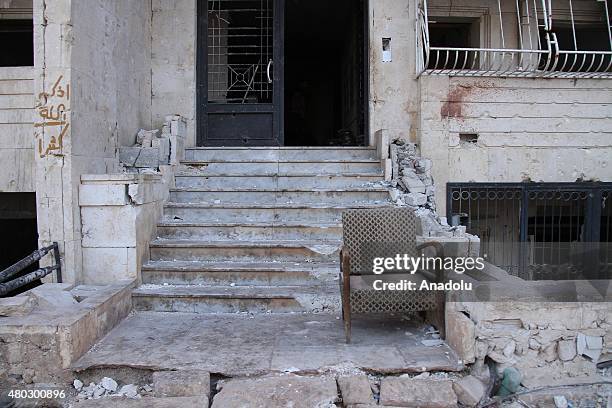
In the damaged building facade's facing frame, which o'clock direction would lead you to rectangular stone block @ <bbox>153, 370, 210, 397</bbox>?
The rectangular stone block is roughly at 12 o'clock from the damaged building facade.

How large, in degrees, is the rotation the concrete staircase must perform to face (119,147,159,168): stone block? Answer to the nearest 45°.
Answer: approximately 135° to its right

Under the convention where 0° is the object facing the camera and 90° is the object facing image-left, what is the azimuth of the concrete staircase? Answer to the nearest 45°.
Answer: approximately 0°

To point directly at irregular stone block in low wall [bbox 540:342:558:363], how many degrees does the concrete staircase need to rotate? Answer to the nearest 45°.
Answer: approximately 45° to its left

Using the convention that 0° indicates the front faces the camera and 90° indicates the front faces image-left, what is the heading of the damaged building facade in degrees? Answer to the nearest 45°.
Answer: approximately 0°

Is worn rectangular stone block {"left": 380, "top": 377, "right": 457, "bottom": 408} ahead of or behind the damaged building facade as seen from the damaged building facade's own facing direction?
ahead

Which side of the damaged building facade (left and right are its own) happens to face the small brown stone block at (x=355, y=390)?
front

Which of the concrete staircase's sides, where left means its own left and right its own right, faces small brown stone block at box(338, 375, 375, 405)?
front

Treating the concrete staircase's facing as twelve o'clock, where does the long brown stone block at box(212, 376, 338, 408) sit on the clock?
The long brown stone block is roughly at 12 o'clock from the concrete staircase.
